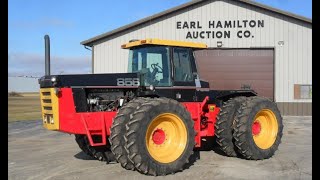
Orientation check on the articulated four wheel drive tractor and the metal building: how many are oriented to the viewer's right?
0

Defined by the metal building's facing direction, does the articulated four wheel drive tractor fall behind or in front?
in front

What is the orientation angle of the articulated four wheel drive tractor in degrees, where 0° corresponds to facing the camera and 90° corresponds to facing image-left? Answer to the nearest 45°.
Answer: approximately 45°

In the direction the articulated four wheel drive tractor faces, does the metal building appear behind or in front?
behind

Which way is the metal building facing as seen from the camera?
toward the camera
